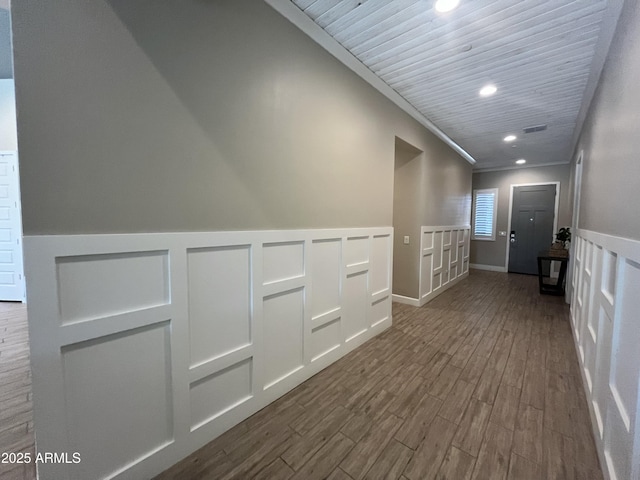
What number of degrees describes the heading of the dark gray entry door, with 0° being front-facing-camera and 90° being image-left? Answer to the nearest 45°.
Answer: approximately 0°

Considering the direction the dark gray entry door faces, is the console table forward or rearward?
forward

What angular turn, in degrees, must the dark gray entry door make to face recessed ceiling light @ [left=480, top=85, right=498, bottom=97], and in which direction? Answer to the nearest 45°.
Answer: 0° — it already faces it

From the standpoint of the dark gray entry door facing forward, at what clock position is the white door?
The white door is roughly at 1 o'clock from the dark gray entry door.

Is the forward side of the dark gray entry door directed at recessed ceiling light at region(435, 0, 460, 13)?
yes
